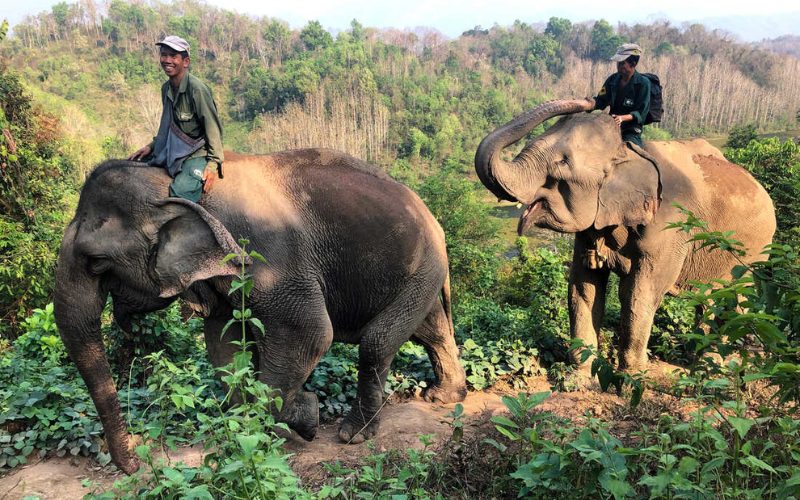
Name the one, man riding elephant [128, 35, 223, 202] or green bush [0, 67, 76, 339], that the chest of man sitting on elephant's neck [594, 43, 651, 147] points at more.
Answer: the man riding elephant

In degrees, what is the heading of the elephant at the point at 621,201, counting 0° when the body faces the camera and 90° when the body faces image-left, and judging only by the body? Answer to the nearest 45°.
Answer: approximately 45°

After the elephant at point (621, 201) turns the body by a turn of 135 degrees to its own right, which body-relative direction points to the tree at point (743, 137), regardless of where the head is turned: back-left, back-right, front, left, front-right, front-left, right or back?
front

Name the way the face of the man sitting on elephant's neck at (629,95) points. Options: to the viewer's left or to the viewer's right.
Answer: to the viewer's left

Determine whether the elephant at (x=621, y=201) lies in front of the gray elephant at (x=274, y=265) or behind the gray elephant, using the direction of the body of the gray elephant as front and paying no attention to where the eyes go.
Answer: behind

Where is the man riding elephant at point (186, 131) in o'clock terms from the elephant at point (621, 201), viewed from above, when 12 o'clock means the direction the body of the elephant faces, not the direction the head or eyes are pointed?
The man riding elephant is roughly at 12 o'clock from the elephant.

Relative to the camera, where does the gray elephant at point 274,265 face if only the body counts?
to the viewer's left

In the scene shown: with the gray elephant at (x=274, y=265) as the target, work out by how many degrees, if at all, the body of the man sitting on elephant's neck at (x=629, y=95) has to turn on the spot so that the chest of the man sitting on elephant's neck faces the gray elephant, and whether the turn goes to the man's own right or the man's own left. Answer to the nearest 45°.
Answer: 0° — they already face it

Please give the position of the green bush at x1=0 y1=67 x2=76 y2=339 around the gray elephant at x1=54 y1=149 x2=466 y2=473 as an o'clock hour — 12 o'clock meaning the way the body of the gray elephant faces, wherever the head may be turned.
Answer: The green bush is roughly at 2 o'clock from the gray elephant.
